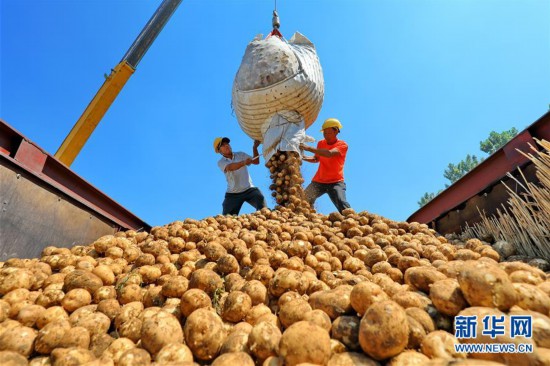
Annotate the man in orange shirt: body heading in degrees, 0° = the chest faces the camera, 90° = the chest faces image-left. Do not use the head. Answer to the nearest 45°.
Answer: approximately 45°

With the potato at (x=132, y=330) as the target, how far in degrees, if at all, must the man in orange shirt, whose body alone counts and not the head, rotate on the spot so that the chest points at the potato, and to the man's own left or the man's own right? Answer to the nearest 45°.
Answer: approximately 45° to the man's own left

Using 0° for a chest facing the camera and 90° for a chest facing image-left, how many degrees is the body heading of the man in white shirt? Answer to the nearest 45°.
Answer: approximately 315°

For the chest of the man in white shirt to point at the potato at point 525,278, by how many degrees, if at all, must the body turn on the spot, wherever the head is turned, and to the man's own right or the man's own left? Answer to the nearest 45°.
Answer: approximately 45° to the man's own right

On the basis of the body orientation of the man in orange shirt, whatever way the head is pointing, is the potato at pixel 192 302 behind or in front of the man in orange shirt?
in front

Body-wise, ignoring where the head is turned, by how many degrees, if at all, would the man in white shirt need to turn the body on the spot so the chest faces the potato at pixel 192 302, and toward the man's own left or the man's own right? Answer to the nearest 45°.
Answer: approximately 45° to the man's own right

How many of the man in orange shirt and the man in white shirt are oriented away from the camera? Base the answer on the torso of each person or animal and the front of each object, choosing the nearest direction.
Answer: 0

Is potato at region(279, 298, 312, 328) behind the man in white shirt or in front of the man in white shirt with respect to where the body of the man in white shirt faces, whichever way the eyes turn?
in front

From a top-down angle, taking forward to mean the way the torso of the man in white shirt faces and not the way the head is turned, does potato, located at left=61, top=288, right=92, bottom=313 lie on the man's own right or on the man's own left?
on the man's own right
